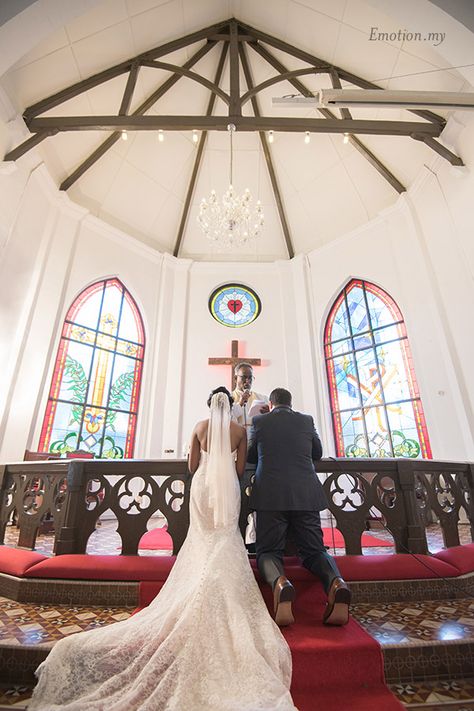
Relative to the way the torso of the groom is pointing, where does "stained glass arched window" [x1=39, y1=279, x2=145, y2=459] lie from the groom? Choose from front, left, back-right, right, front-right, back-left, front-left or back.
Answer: front-left

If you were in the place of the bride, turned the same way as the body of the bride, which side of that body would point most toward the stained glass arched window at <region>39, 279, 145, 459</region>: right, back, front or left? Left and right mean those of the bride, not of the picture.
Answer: front

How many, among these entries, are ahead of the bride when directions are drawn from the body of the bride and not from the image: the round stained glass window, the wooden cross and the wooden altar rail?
3

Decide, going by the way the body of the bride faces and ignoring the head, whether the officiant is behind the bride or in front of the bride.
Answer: in front

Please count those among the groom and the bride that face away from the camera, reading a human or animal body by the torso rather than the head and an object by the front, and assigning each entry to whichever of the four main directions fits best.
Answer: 2

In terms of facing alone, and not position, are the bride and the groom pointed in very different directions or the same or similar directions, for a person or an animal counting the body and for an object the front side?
same or similar directions

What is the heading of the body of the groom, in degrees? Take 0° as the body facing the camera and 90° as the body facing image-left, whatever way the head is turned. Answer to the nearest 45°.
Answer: approximately 180°

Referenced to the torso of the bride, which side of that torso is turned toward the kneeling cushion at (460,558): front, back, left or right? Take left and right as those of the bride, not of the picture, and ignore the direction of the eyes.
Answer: right

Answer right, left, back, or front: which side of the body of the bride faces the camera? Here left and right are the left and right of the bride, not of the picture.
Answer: back

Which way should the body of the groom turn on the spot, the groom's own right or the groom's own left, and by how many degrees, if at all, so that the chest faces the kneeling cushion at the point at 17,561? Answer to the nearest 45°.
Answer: approximately 90° to the groom's own left
